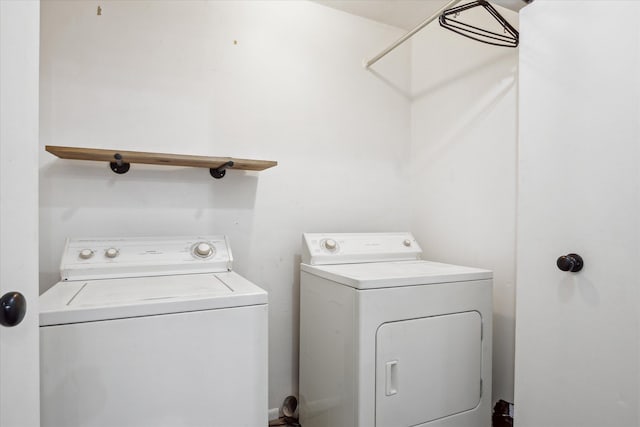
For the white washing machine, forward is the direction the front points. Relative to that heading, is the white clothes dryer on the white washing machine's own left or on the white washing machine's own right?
on the white washing machine's own left

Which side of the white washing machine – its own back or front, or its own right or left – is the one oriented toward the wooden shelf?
back

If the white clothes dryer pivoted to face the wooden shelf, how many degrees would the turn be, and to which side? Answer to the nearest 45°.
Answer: approximately 135° to its right

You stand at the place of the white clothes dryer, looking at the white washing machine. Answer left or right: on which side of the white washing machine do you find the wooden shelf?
right

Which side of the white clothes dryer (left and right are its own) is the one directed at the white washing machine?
right

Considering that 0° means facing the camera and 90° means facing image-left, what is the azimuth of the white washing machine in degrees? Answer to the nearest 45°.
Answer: approximately 0°
